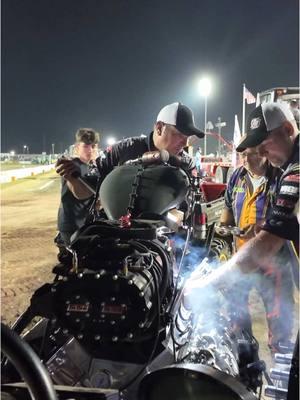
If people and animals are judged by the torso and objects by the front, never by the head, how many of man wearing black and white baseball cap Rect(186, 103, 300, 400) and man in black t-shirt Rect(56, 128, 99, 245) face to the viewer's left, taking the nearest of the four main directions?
1

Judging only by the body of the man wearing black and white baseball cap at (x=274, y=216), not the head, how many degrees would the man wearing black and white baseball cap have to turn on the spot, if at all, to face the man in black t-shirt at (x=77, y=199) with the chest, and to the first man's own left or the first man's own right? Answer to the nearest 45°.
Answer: approximately 45° to the first man's own right

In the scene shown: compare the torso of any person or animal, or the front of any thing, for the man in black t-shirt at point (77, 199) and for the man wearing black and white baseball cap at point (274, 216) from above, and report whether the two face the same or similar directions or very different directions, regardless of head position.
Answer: very different directions

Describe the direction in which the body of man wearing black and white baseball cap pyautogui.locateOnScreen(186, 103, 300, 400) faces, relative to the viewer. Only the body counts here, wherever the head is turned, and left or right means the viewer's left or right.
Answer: facing to the left of the viewer

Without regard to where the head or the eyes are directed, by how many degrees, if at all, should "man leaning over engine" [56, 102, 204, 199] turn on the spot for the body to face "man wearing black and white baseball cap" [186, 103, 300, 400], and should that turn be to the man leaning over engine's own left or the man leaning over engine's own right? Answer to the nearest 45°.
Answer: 0° — they already face them

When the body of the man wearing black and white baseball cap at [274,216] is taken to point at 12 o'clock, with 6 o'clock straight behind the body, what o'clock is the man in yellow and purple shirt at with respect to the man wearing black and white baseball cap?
The man in yellow and purple shirt is roughly at 3 o'clock from the man wearing black and white baseball cap.
